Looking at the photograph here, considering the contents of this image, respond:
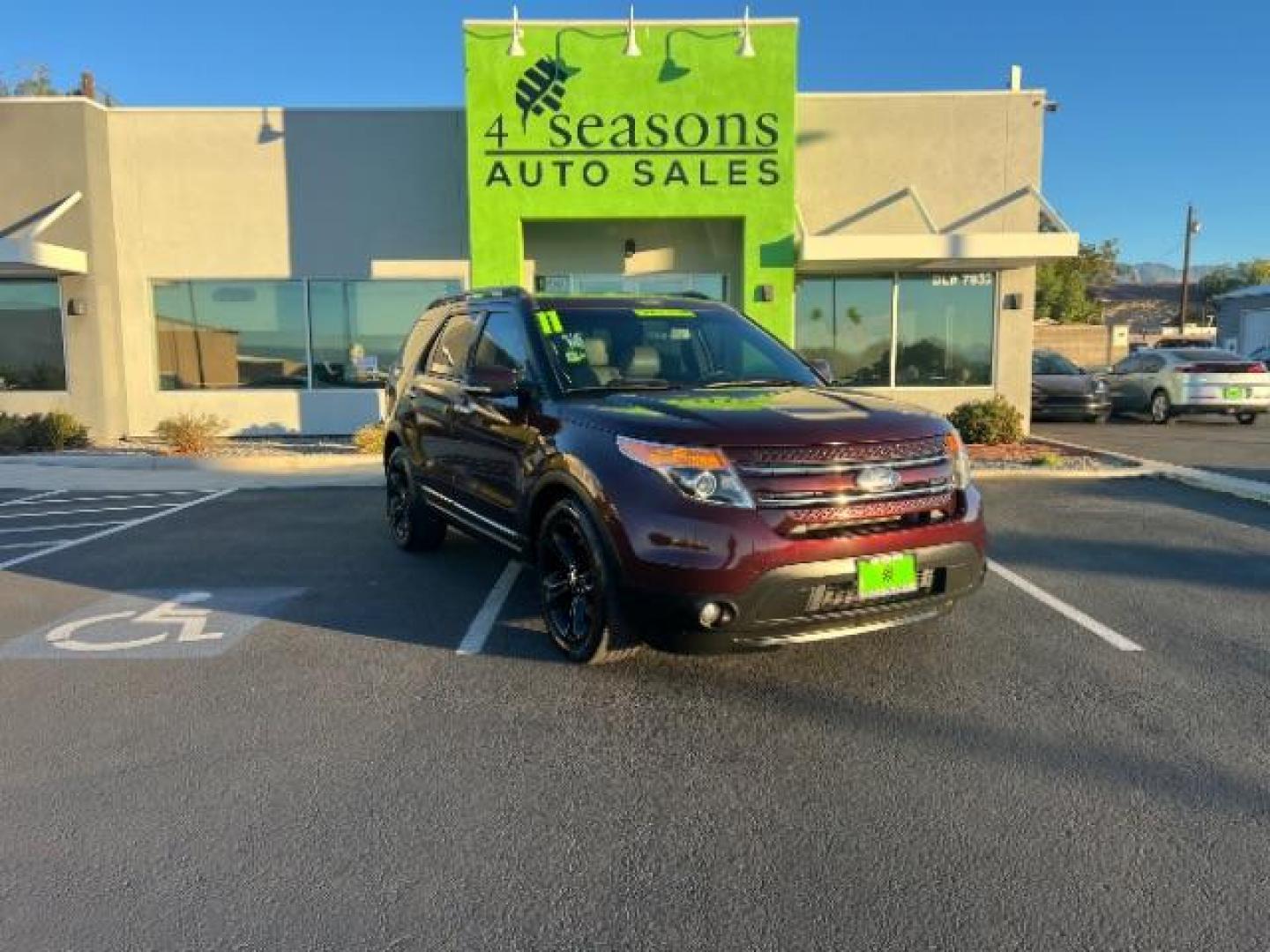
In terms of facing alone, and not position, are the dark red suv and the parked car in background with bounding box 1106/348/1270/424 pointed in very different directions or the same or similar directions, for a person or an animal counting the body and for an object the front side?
very different directions

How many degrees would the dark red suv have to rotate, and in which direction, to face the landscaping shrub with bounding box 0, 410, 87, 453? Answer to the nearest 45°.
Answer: approximately 180°

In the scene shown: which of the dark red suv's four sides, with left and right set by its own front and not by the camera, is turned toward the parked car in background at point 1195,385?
left

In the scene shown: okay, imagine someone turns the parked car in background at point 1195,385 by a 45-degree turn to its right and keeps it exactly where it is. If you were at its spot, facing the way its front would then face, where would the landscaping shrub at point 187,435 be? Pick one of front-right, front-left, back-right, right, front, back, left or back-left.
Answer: back-left

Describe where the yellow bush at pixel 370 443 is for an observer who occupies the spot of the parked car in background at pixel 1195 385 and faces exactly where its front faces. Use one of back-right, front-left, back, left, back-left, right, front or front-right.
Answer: left

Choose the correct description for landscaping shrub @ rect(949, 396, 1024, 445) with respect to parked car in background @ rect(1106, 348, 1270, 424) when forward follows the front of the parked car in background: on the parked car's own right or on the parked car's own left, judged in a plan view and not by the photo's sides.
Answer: on the parked car's own left

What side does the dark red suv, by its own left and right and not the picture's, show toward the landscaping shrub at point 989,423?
left

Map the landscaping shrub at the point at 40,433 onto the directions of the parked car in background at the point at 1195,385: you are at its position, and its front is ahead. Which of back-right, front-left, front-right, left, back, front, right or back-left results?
left

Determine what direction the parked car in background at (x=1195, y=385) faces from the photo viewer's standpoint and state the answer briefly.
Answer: facing away from the viewer and to the left of the viewer

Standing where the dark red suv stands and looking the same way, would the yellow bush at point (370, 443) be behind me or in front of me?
behind

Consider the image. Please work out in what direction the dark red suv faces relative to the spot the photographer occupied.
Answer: facing the viewer and to the right of the viewer

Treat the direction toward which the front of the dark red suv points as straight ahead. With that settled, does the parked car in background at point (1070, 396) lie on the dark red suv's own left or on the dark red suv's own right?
on the dark red suv's own left
